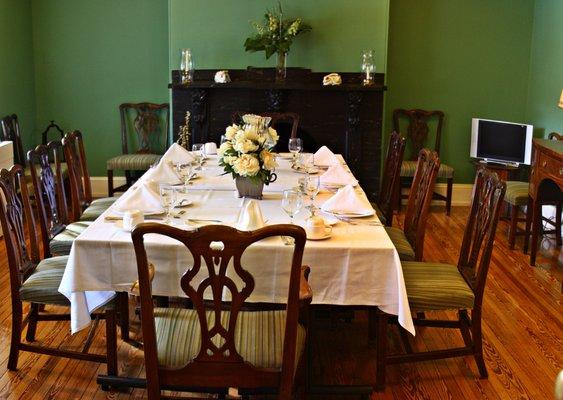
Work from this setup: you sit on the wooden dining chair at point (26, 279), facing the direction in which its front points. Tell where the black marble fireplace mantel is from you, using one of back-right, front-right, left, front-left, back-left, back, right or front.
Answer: front-left

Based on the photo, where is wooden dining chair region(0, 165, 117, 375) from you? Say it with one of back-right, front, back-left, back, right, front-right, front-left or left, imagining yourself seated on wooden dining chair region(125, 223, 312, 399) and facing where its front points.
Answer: front-left

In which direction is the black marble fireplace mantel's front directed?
toward the camera

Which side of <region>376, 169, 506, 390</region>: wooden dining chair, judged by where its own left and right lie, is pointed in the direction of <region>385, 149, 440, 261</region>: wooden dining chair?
right

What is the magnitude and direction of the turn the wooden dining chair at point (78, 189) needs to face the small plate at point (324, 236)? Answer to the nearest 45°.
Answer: approximately 45° to its right

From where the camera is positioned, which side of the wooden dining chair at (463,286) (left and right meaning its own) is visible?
left

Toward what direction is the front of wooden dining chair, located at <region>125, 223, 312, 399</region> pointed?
away from the camera

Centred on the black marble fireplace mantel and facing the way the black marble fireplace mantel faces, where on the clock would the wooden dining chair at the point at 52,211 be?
The wooden dining chair is roughly at 1 o'clock from the black marble fireplace mantel.

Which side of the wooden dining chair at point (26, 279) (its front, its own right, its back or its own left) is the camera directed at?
right

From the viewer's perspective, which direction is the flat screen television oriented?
toward the camera

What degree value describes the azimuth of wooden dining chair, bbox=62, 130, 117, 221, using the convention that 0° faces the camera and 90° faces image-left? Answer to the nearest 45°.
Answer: approximately 270°

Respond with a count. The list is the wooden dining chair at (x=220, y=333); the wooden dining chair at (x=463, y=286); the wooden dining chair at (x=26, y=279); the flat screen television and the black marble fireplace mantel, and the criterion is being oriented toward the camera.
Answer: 2

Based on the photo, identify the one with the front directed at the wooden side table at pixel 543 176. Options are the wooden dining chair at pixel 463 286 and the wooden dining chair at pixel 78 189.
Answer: the wooden dining chair at pixel 78 189

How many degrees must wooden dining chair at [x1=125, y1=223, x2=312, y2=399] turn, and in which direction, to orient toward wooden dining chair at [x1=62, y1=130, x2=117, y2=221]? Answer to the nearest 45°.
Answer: approximately 45° to its left

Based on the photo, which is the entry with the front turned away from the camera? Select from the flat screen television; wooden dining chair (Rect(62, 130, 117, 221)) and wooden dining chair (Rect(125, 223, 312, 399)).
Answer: wooden dining chair (Rect(125, 223, 312, 399))

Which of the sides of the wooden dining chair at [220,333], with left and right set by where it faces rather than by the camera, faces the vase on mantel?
front

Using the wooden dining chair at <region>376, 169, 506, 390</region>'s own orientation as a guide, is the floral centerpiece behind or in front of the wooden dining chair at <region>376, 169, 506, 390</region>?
in front
